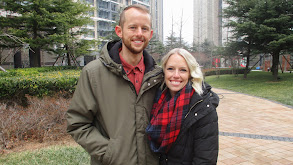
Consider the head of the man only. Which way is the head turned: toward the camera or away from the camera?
toward the camera

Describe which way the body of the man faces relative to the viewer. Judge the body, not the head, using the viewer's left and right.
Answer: facing the viewer and to the right of the viewer

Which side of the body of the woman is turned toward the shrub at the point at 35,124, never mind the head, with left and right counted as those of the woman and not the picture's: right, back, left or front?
right

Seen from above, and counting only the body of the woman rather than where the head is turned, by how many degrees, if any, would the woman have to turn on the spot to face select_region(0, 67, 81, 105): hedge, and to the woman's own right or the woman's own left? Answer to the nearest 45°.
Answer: approximately 90° to the woman's own right

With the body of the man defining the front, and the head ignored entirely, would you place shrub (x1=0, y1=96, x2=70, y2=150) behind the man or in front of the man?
behind
